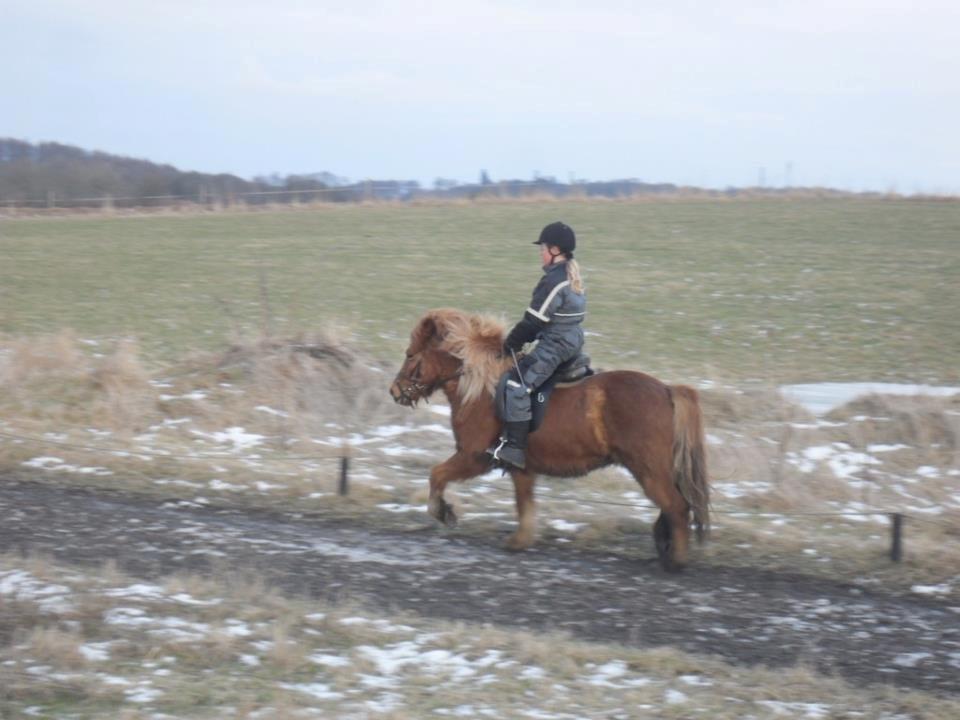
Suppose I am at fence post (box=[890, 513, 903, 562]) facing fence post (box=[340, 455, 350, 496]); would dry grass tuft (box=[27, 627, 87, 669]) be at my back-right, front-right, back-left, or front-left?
front-left

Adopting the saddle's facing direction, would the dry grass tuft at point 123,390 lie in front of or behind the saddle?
in front

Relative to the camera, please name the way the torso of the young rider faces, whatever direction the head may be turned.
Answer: to the viewer's left

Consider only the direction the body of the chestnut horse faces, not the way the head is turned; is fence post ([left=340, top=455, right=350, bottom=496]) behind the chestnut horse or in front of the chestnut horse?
in front

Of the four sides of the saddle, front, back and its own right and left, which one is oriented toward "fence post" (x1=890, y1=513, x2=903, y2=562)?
back

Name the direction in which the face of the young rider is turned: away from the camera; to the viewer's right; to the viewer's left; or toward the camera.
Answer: to the viewer's left

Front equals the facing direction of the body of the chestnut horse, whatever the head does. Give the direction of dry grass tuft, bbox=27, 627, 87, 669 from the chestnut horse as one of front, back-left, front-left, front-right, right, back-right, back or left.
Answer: front-left

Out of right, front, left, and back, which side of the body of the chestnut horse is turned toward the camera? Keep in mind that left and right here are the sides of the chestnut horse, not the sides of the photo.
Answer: left

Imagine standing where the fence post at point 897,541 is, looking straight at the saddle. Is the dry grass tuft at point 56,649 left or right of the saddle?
left

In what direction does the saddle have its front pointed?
to the viewer's left

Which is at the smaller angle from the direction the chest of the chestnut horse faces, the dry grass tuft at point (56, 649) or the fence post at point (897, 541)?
the dry grass tuft

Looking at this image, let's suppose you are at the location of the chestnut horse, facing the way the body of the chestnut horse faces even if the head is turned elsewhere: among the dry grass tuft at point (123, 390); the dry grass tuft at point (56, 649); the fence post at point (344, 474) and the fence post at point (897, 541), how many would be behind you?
1

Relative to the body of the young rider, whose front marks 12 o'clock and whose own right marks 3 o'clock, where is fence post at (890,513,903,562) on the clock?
The fence post is roughly at 6 o'clock from the young rider.

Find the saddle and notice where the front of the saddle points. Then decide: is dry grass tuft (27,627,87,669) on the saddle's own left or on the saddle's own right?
on the saddle's own left
